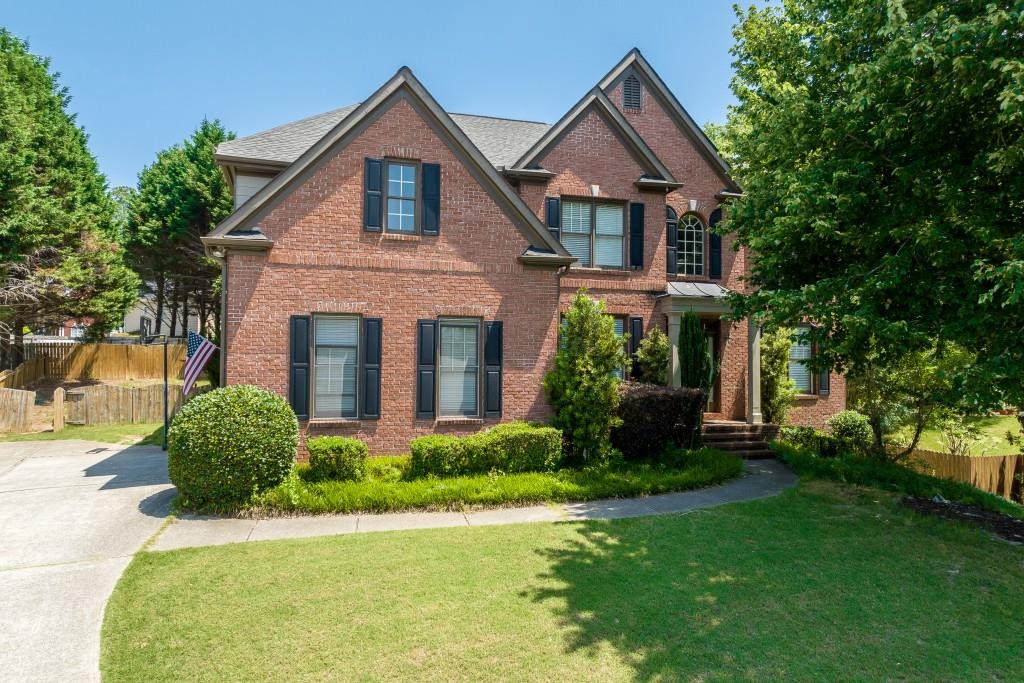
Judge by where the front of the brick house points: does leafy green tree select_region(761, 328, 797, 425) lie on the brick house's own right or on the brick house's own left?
on the brick house's own left

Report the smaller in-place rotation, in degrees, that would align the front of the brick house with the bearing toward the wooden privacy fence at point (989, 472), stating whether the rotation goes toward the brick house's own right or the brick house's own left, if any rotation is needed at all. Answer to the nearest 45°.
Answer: approximately 90° to the brick house's own left

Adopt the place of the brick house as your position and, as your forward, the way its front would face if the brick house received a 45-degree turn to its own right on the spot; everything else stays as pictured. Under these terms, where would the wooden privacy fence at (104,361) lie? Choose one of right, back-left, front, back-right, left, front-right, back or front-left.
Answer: right

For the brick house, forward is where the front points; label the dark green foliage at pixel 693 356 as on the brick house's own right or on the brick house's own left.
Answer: on the brick house's own left

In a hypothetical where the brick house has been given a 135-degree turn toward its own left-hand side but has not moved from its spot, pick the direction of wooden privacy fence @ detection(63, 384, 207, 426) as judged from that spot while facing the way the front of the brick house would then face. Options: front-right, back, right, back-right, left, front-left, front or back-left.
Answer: left

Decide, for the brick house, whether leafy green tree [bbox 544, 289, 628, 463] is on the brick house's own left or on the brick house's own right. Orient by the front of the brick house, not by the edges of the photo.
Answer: on the brick house's own left

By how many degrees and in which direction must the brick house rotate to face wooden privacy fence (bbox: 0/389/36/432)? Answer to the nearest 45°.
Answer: approximately 135° to its right

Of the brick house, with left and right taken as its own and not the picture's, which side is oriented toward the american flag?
right

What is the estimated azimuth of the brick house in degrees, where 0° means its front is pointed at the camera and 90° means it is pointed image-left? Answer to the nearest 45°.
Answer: approximately 0°

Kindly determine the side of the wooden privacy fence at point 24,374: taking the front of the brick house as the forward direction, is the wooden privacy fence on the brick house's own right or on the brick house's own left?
on the brick house's own right
